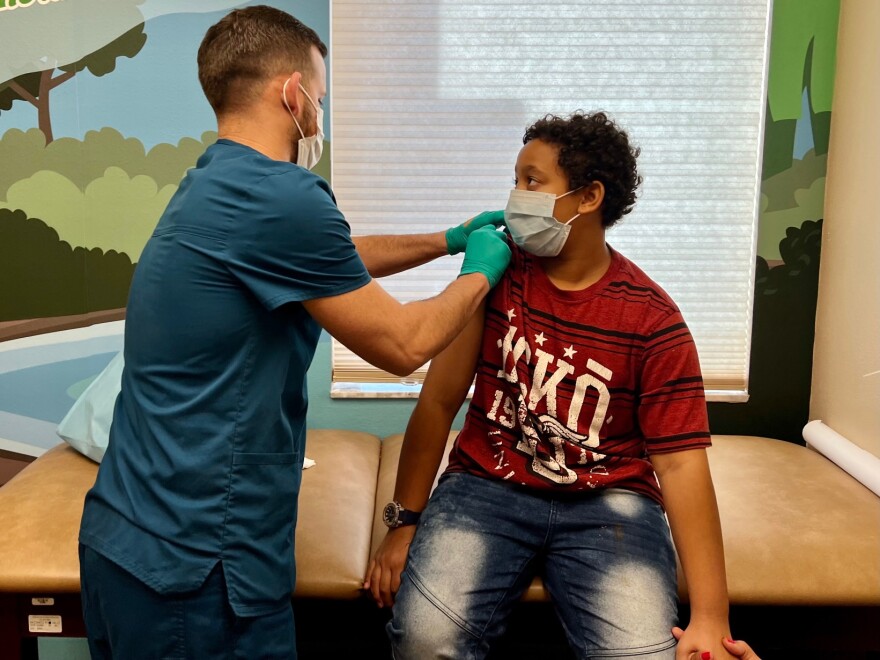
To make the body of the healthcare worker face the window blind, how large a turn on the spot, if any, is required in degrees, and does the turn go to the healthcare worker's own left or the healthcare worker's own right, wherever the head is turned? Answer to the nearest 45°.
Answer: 0° — they already face it

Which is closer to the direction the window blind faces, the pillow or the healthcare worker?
the healthcare worker

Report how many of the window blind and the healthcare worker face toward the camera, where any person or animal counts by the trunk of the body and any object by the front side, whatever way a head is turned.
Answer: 1

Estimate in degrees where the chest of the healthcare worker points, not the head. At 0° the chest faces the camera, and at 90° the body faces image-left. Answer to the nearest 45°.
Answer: approximately 225°

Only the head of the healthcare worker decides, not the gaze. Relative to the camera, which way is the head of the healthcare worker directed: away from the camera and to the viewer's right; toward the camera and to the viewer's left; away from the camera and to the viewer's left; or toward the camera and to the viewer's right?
away from the camera and to the viewer's right

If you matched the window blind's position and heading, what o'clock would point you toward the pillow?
The pillow is roughly at 2 o'clock from the window blind.
